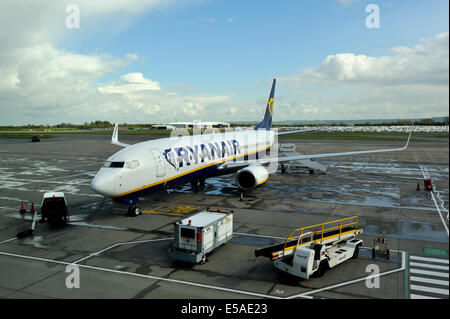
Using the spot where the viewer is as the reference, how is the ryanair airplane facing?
facing the viewer and to the left of the viewer
